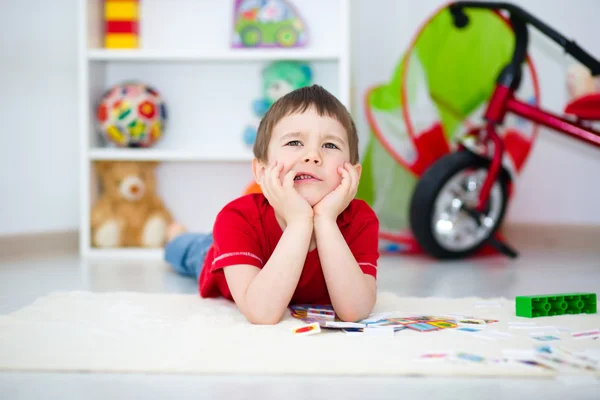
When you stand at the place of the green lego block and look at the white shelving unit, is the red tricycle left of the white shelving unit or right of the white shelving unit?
right

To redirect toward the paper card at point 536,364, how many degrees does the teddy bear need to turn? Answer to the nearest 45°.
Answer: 0° — it already faces it

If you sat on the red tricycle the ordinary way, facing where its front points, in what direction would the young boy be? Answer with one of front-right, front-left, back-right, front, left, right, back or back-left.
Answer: front-left

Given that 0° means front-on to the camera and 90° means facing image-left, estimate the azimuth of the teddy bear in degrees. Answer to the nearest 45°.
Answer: approximately 0°

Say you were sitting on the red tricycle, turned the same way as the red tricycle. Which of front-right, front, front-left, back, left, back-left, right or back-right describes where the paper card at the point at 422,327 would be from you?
front-left

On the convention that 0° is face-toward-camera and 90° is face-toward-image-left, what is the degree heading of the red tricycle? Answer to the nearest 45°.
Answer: approximately 45°

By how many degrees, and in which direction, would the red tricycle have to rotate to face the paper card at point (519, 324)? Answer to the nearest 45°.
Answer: approximately 45° to its left

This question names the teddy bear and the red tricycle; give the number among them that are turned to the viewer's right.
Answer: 0

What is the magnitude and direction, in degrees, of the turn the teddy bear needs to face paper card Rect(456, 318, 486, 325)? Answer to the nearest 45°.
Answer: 0° — it already faces it

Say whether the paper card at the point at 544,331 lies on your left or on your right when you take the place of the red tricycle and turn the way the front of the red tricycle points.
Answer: on your left
